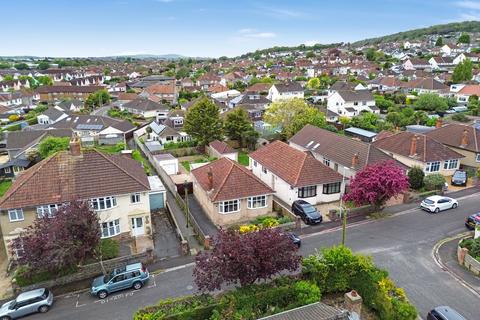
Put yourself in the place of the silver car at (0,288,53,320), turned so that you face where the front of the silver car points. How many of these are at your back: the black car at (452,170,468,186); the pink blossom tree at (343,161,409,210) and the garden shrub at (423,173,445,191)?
3

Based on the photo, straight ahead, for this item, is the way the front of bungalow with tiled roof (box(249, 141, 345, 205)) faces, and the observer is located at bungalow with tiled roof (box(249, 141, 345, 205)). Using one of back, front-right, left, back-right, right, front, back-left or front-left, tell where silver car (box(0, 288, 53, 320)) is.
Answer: right

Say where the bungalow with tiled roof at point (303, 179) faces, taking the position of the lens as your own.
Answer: facing the viewer and to the right of the viewer

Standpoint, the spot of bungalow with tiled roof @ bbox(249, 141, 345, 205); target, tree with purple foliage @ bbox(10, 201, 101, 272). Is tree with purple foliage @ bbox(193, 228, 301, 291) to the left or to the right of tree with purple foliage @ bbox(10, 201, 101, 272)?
left

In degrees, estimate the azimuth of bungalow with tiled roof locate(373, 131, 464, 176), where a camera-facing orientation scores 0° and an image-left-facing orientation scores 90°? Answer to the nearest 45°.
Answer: approximately 315°

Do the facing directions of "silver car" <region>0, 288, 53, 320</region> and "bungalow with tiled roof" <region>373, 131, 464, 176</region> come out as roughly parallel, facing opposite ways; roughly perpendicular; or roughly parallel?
roughly perpendicular

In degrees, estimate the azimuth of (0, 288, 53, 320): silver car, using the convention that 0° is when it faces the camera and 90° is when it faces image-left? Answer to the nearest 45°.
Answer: approximately 90°

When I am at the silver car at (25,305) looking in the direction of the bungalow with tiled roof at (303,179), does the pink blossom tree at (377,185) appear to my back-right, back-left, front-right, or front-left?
front-right

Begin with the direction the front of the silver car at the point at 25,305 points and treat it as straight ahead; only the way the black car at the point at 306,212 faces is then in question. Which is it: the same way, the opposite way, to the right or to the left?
to the left

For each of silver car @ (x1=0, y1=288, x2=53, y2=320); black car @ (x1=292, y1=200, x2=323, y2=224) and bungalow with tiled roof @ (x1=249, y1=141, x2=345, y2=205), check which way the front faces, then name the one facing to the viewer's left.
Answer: the silver car

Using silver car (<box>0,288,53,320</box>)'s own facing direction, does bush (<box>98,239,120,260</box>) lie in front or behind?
behind

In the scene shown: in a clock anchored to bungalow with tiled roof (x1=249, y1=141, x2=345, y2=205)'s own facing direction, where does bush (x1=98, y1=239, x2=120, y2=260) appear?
The bush is roughly at 3 o'clock from the bungalow with tiled roof.
